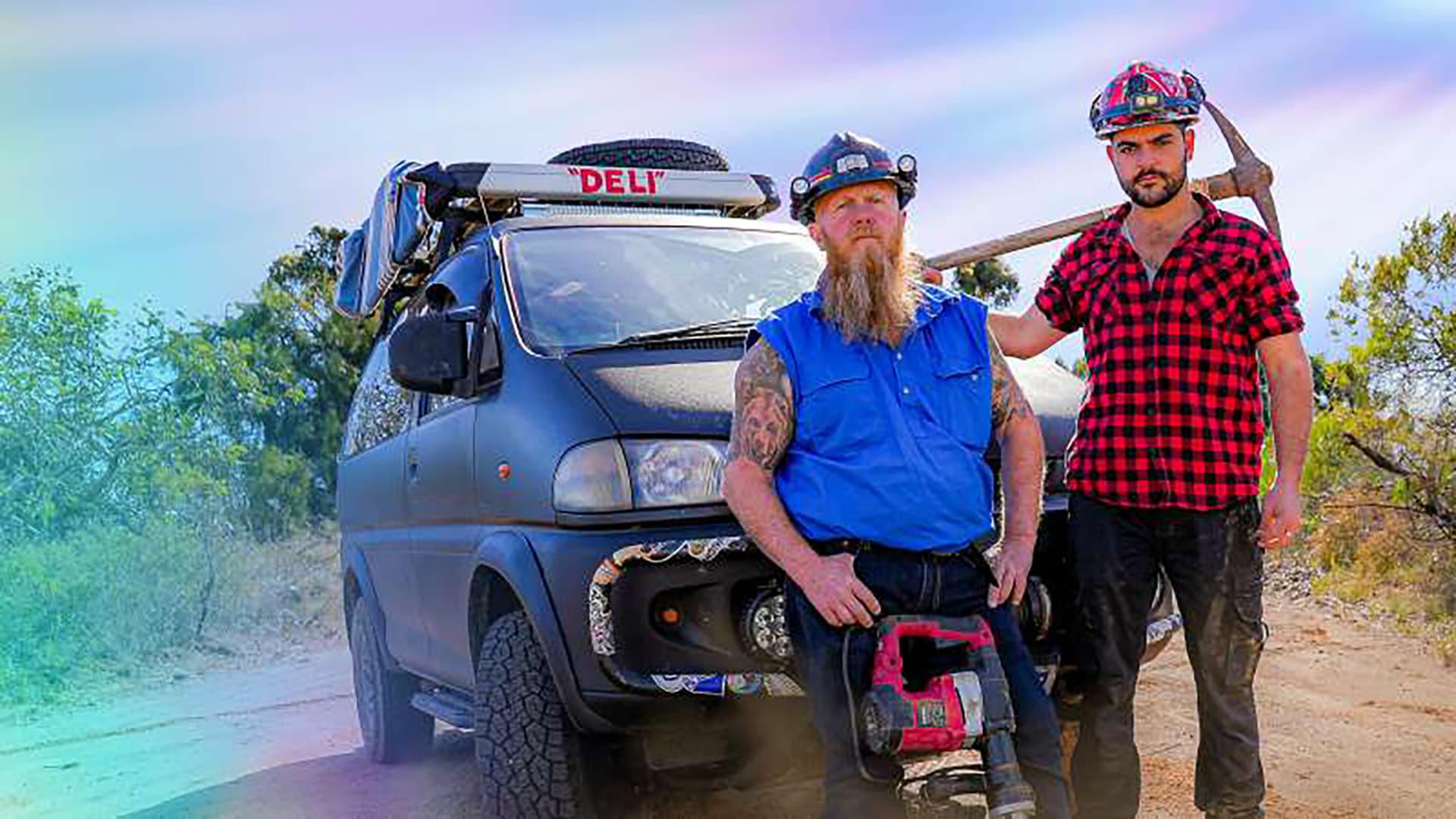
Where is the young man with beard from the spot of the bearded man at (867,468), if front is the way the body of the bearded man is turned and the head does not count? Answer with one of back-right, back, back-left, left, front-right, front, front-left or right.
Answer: back-left

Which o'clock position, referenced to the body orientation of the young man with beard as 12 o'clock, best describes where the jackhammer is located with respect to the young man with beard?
The jackhammer is roughly at 1 o'clock from the young man with beard.

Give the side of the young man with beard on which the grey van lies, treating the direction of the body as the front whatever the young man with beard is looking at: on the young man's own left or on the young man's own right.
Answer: on the young man's own right

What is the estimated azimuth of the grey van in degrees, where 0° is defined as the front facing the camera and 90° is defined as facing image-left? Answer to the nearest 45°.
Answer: approximately 315°

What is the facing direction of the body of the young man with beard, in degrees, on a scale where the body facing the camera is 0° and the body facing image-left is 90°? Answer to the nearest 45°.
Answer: approximately 0°

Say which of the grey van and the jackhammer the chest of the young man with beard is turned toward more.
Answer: the jackhammer

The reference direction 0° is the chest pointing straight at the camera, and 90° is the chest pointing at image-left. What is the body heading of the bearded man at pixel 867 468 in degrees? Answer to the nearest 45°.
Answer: approximately 0°

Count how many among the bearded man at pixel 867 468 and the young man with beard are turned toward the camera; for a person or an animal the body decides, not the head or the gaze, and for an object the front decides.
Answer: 2

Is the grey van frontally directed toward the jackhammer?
yes
